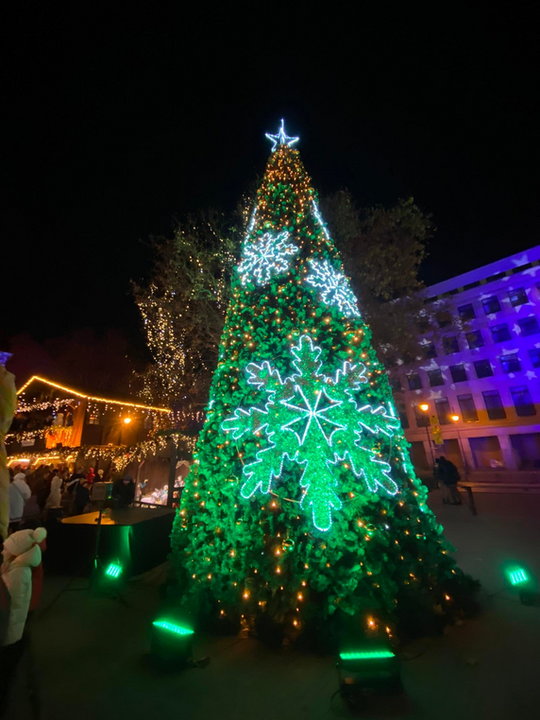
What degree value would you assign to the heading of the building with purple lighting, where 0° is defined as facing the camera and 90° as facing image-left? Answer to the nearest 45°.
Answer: approximately 45°

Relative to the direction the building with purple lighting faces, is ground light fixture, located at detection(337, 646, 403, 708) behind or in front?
in front

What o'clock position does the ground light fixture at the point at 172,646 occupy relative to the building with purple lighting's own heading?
The ground light fixture is roughly at 11 o'clock from the building with purple lighting.

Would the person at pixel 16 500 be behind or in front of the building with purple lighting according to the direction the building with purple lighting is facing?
in front

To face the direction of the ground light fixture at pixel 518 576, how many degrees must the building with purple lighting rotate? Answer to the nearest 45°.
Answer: approximately 45° to its left

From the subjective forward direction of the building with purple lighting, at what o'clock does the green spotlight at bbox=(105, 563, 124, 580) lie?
The green spotlight is roughly at 11 o'clock from the building with purple lighting.

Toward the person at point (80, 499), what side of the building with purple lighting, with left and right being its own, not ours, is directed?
front
